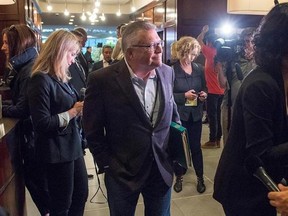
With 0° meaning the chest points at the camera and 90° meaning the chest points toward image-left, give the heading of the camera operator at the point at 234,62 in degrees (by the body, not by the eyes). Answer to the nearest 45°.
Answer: approximately 45°

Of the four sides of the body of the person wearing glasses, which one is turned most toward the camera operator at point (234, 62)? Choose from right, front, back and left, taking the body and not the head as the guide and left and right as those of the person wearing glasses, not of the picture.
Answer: left

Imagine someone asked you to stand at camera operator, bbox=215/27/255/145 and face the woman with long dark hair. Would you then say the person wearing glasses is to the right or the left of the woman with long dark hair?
left

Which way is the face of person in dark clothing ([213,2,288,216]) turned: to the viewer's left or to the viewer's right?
to the viewer's left
